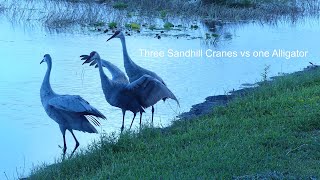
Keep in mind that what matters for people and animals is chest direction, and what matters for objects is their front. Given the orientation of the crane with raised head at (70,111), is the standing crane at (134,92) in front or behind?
behind

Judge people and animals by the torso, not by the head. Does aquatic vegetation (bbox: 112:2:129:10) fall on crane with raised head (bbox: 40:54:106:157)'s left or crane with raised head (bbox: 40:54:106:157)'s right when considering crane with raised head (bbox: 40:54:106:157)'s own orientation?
on its right

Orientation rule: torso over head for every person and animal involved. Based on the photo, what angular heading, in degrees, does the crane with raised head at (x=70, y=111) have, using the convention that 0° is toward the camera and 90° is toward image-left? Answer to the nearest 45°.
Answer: approximately 90°
